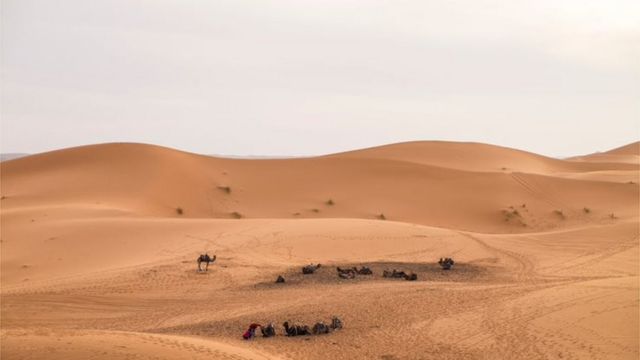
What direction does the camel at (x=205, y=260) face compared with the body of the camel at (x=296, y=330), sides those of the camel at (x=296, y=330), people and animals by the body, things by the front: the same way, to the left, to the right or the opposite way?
the opposite way

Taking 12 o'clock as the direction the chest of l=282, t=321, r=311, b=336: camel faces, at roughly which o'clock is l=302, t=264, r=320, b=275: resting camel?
The resting camel is roughly at 3 o'clock from the camel.

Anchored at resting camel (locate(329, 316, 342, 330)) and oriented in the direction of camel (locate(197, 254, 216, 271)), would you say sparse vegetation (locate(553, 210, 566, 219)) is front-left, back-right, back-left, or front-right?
front-right

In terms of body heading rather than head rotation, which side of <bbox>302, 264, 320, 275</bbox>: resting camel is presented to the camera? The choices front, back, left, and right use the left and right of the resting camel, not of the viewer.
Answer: right

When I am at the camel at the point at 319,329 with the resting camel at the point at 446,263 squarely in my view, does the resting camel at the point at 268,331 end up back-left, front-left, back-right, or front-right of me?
back-left

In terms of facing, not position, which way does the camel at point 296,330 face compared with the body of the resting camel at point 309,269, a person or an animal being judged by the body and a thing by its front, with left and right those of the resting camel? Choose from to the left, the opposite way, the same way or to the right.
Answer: the opposite way

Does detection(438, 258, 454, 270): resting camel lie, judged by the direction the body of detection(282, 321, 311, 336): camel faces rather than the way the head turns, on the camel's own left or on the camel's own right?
on the camel's own right

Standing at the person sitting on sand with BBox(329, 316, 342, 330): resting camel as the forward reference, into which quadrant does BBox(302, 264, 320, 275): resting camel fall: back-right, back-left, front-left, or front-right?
front-left
